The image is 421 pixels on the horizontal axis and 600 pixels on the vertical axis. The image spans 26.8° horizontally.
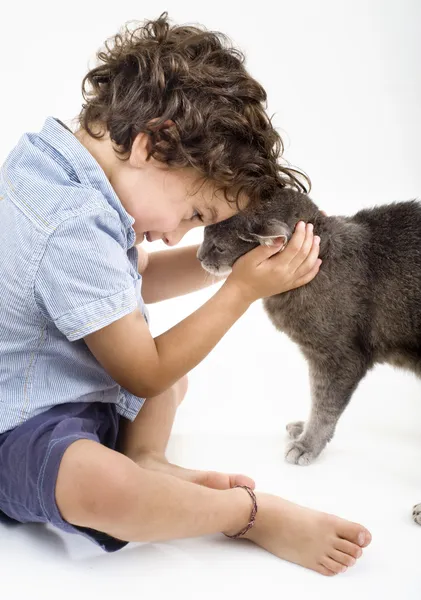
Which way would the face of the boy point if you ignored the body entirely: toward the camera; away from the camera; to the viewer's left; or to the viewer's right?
to the viewer's right

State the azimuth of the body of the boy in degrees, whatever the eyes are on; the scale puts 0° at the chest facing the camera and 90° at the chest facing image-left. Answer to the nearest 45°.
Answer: approximately 270°
